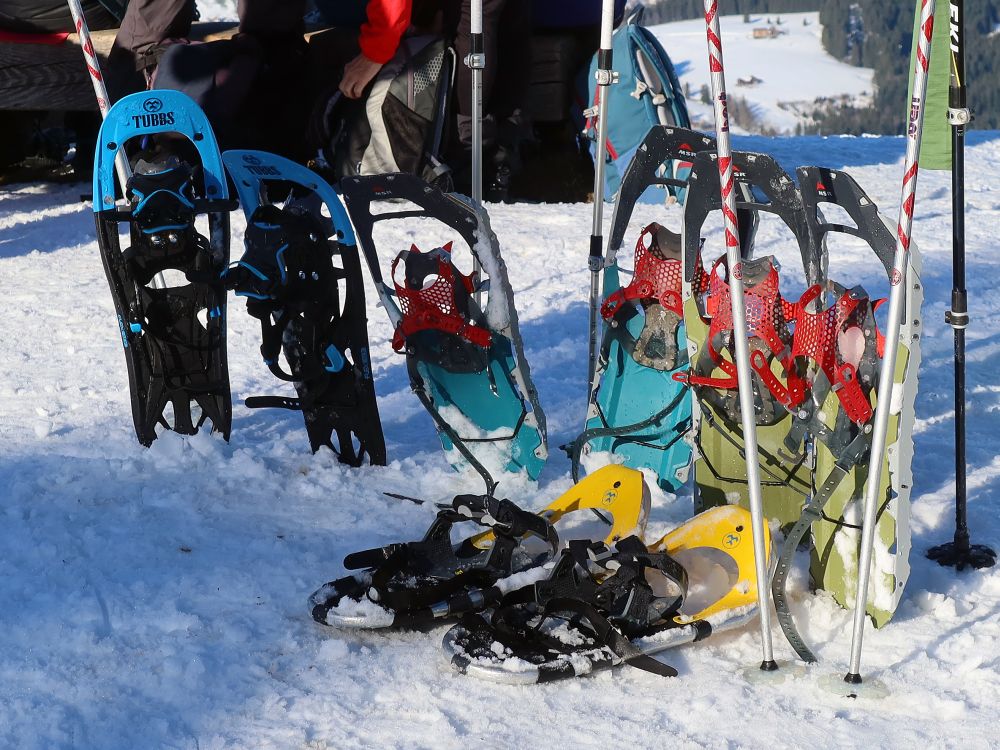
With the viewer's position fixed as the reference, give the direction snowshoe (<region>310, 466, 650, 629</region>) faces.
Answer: facing away from the viewer and to the right of the viewer

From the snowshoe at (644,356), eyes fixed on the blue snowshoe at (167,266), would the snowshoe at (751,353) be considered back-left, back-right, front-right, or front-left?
back-left

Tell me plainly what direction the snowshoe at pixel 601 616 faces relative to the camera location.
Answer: facing away from the viewer and to the right of the viewer

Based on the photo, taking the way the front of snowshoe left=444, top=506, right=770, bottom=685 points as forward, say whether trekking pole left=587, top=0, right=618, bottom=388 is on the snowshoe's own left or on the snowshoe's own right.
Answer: on the snowshoe's own left

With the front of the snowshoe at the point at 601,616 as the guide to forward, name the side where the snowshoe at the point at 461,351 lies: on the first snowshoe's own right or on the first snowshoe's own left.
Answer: on the first snowshoe's own left

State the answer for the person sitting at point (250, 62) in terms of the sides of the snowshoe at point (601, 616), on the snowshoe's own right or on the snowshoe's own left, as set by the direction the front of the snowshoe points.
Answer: on the snowshoe's own left
